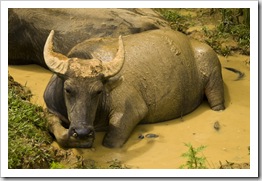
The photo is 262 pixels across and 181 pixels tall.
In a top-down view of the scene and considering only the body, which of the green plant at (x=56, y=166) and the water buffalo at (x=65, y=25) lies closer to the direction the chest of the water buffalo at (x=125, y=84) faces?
the green plant

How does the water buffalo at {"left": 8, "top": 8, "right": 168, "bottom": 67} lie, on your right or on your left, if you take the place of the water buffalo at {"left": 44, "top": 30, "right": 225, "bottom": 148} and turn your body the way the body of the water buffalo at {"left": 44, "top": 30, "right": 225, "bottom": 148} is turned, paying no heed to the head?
on your right

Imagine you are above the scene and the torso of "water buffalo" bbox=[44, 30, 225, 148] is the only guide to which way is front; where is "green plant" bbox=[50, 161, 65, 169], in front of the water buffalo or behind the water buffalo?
in front

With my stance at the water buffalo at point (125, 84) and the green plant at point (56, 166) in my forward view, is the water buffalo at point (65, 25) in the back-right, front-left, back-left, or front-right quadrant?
back-right

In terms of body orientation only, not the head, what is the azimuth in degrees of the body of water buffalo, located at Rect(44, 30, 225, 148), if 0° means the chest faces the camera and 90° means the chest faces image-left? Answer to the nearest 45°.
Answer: approximately 45°
